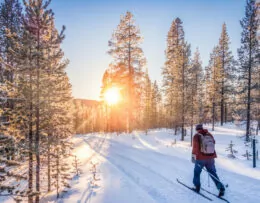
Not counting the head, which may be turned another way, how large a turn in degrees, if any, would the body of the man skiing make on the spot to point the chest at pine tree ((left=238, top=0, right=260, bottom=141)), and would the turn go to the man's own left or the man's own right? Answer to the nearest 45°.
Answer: approximately 45° to the man's own right

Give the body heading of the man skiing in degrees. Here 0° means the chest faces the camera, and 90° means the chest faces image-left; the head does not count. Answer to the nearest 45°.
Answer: approximately 135°

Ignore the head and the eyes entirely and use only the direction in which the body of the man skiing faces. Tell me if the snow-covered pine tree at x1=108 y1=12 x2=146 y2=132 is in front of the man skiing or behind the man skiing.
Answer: in front

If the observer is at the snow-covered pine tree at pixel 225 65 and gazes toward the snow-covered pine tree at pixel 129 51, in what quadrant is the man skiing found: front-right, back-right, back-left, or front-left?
front-left

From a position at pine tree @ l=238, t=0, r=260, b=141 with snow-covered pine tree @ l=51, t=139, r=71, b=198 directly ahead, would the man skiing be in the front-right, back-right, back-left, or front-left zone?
front-left

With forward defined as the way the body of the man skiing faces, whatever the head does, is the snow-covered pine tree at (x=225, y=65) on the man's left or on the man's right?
on the man's right

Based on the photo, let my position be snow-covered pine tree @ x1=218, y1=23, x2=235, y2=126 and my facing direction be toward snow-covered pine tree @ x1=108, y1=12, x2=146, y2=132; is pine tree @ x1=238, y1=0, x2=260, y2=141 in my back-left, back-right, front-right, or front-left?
front-left

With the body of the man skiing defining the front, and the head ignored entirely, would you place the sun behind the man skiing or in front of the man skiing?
in front
